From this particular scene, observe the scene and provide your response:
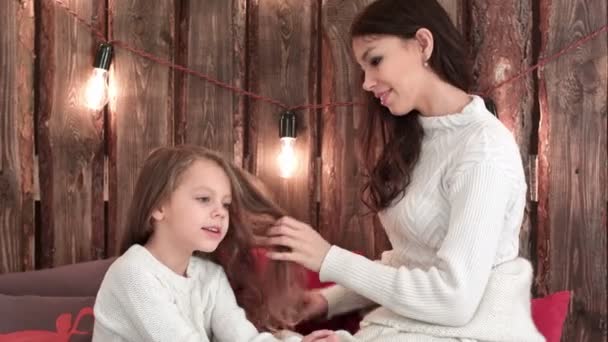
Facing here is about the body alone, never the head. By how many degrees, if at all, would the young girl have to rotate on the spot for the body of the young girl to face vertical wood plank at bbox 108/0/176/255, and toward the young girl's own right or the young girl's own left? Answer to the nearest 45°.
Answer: approximately 135° to the young girl's own left

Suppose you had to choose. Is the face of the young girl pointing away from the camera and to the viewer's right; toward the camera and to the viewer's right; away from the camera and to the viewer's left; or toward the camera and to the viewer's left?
toward the camera and to the viewer's right

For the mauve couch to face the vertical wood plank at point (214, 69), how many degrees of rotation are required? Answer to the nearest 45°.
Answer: approximately 135° to its left

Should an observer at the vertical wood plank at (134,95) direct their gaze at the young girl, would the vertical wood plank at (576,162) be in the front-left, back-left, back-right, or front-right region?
front-left

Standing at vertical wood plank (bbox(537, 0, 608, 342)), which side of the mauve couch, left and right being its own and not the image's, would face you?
left

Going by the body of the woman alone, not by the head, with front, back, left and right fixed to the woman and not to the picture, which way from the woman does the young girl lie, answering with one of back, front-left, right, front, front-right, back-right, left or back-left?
front

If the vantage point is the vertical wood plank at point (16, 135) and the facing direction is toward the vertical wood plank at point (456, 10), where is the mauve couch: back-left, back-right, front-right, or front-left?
front-right

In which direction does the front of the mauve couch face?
toward the camera

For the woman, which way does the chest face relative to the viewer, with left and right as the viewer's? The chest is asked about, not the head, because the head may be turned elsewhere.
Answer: facing to the left of the viewer

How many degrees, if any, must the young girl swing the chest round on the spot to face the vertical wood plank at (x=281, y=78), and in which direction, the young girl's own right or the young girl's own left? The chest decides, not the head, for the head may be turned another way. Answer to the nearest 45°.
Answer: approximately 135° to the young girl's own left

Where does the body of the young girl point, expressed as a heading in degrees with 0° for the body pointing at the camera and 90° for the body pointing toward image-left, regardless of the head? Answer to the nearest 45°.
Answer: approximately 315°
